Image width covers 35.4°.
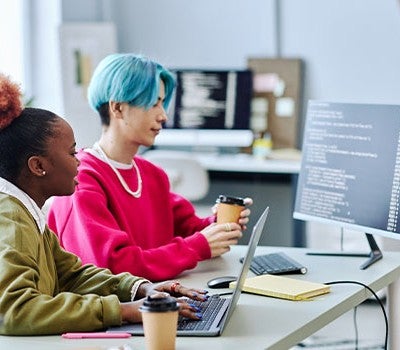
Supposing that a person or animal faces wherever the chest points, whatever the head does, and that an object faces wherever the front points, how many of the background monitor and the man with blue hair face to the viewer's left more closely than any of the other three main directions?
0

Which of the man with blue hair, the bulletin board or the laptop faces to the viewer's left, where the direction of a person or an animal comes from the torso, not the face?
the laptop

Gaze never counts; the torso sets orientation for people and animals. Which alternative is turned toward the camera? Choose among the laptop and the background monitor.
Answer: the background monitor

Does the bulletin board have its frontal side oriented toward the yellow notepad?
yes

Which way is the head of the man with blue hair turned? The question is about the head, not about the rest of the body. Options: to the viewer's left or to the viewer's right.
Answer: to the viewer's right

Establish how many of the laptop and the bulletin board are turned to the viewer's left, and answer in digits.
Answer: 1

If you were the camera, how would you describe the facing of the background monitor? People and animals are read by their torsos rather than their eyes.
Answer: facing the viewer

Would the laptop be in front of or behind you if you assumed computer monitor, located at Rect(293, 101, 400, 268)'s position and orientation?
in front

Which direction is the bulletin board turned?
toward the camera

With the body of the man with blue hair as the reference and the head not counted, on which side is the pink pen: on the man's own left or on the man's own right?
on the man's own right

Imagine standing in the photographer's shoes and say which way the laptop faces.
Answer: facing to the left of the viewer

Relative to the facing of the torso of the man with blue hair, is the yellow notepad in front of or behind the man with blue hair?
in front

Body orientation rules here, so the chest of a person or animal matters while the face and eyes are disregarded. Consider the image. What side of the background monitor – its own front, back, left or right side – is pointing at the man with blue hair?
front

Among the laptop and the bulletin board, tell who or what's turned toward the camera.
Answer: the bulletin board

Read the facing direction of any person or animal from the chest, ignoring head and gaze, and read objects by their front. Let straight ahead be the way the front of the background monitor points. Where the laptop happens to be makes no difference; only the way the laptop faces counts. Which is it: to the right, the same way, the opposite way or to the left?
to the right
